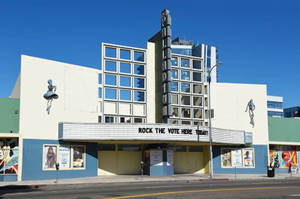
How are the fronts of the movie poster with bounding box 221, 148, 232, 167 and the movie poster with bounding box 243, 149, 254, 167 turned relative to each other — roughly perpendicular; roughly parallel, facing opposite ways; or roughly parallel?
roughly parallel

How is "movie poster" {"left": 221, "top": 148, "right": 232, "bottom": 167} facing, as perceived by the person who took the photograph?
facing the viewer

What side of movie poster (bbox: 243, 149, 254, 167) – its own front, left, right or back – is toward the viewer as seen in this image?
front

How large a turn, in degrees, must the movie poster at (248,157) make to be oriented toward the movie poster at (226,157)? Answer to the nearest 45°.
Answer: approximately 45° to its right

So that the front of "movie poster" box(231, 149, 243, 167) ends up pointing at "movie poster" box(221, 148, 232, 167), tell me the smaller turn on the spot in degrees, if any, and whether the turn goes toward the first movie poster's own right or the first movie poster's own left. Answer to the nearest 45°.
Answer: approximately 45° to the first movie poster's own right

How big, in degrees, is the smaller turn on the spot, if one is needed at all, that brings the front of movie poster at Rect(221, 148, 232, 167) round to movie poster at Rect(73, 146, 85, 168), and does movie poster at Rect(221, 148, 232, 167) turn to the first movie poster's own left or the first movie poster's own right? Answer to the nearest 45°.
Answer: approximately 45° to the first movie poster's own right

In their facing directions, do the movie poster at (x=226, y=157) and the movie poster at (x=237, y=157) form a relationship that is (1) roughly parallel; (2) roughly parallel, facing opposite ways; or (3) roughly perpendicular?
roughly parallel

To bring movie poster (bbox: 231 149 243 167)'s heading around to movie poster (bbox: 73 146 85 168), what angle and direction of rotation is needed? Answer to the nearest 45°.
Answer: approximately 45° to its right

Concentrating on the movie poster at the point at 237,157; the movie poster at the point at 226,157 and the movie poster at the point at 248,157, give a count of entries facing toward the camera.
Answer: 3

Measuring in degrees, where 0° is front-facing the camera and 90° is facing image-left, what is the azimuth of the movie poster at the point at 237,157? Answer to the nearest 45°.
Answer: approximately 0°

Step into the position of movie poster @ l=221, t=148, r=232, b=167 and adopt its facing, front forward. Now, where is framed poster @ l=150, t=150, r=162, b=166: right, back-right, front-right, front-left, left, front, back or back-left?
front-right
